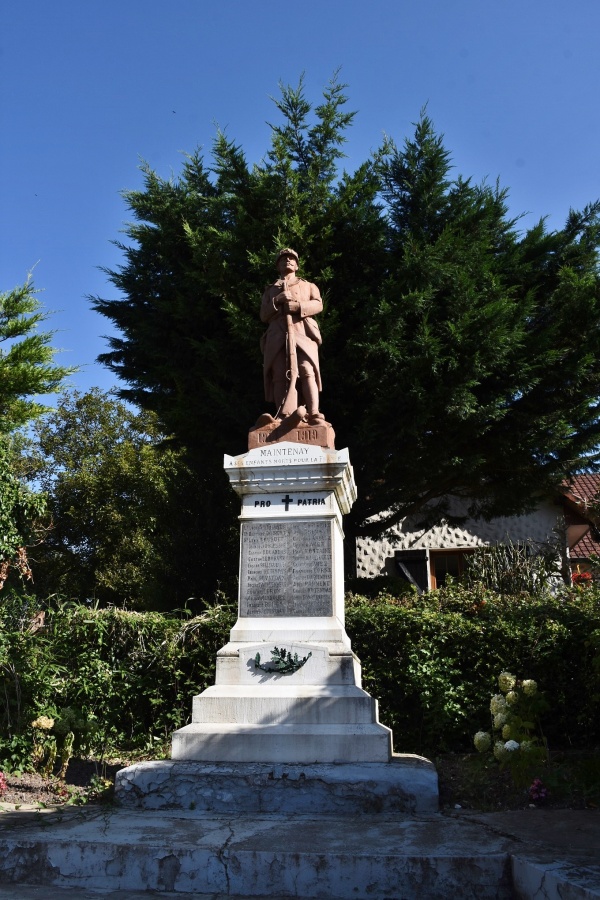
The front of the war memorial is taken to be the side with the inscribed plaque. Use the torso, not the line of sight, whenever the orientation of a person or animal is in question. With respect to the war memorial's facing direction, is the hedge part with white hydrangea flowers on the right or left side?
on its left

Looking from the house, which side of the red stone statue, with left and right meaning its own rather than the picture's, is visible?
back

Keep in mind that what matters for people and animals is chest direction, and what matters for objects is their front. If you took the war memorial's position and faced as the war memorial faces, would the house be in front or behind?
behind

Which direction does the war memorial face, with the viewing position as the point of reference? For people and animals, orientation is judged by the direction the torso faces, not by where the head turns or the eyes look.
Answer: facing the viewer

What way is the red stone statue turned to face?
toward the camera

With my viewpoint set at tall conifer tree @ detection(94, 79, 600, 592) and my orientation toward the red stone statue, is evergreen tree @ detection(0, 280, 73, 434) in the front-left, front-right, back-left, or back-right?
front-right
